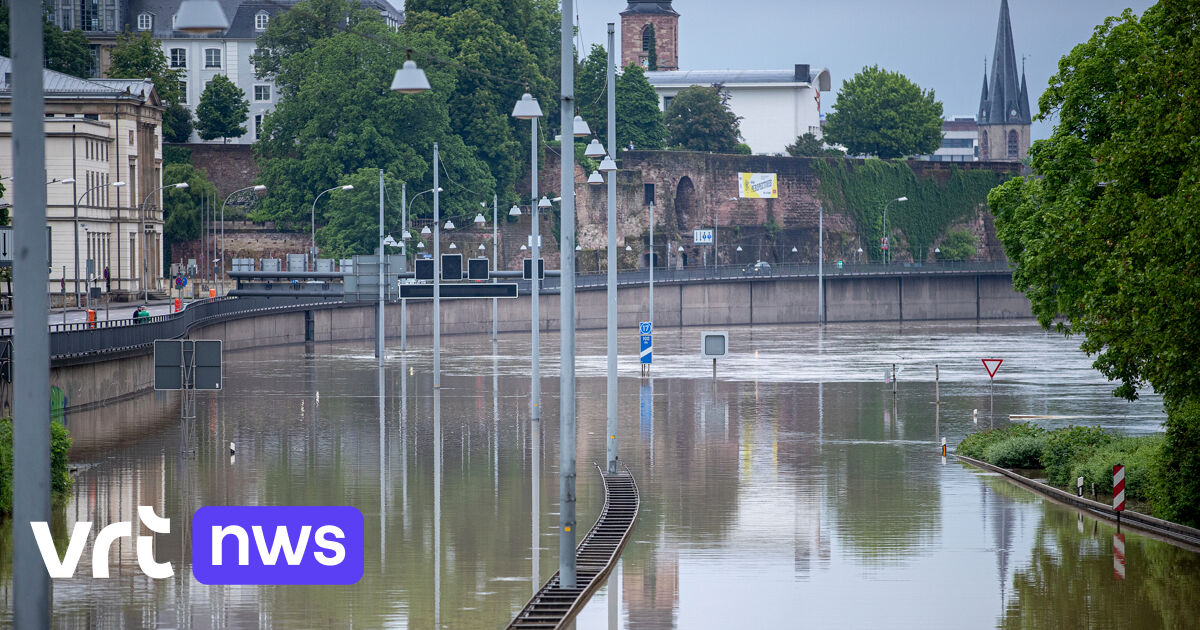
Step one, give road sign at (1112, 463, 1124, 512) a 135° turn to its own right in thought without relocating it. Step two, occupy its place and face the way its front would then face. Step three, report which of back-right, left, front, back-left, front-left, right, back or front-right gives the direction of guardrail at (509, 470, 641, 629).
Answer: left

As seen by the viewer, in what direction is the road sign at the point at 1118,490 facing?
toward the camera

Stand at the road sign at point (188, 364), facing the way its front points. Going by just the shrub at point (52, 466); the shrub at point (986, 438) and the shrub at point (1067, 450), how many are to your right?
2

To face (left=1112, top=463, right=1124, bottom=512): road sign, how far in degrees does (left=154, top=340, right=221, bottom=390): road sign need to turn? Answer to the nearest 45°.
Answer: approximately 135° to its right

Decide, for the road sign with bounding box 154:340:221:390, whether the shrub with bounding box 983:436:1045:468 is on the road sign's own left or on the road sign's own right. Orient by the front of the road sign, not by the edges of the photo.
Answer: on the road sign's own right

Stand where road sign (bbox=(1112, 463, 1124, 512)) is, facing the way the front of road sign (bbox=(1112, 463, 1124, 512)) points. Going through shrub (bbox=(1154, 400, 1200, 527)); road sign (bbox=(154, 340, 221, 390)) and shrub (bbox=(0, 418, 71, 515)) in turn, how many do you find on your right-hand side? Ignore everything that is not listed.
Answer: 2

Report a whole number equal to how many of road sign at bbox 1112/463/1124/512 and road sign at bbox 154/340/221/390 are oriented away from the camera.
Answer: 1

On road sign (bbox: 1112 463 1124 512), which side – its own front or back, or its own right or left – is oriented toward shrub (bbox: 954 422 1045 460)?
back

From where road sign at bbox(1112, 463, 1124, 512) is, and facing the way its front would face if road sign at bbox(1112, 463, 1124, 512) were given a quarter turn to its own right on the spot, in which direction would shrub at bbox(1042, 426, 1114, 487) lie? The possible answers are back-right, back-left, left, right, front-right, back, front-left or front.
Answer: right

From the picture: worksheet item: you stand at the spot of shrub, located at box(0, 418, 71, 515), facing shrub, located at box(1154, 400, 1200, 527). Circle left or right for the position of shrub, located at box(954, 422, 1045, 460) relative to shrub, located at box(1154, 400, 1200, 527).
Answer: left

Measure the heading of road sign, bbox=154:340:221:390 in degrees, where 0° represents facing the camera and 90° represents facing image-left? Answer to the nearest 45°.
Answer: approximately 180°
